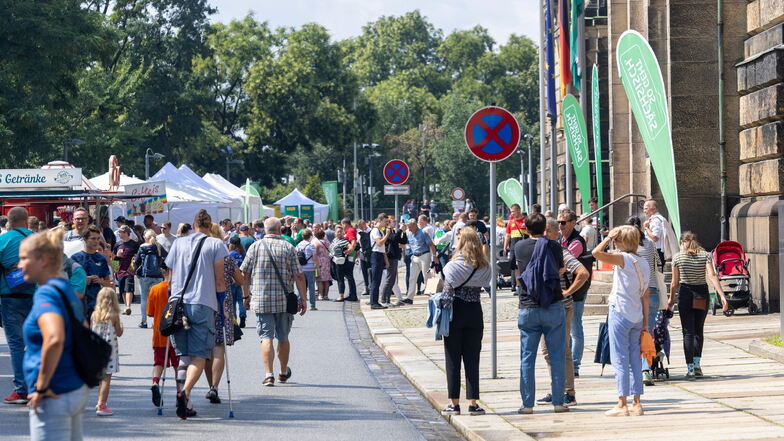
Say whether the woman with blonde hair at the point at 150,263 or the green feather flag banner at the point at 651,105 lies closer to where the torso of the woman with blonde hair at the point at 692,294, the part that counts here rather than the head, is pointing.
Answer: the green feather flag banner

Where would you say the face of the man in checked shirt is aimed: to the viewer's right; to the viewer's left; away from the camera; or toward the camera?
away from the camera

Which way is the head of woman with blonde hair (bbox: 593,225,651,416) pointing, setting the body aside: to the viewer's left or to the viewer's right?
to the viewer's left

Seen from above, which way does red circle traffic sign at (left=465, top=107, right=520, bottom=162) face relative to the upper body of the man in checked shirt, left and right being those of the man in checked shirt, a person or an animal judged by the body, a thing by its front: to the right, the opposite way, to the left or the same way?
the opposite way

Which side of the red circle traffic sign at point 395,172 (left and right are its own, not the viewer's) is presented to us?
front

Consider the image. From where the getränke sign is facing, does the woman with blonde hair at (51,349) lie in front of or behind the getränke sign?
in front

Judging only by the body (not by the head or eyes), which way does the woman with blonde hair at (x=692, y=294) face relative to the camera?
away from the camera

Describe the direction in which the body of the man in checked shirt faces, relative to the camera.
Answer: away from the camera

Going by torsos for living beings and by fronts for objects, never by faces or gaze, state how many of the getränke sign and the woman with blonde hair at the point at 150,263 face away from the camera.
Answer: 1
